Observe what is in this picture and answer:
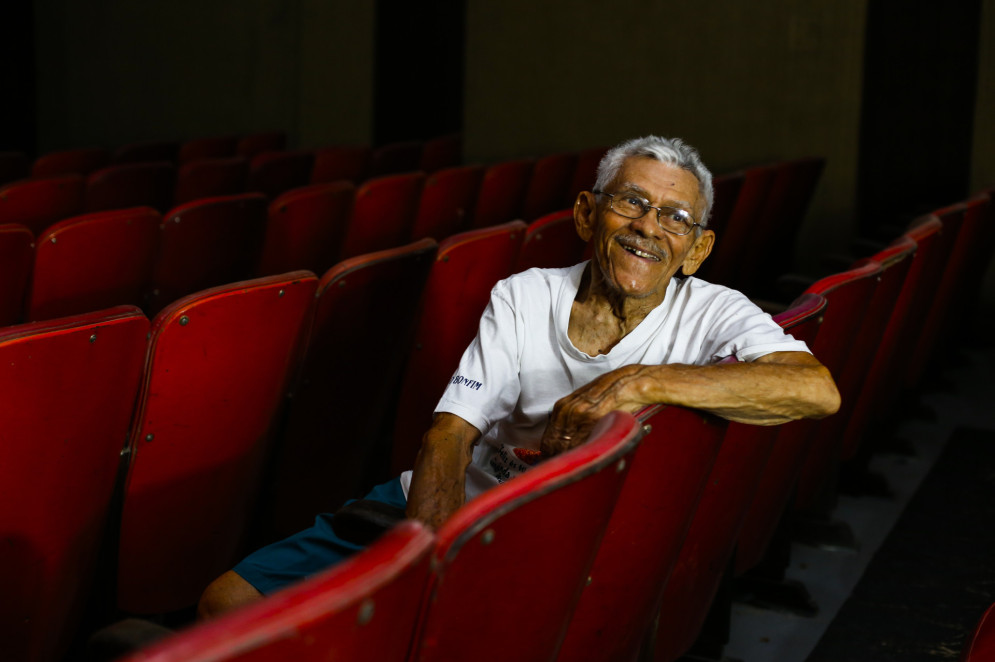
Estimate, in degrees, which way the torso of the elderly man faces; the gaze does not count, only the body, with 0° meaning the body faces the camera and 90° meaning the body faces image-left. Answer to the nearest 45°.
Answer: approximately 0°
